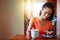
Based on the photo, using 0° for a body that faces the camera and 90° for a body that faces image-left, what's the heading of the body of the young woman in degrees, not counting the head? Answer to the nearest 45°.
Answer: approximately 0°
